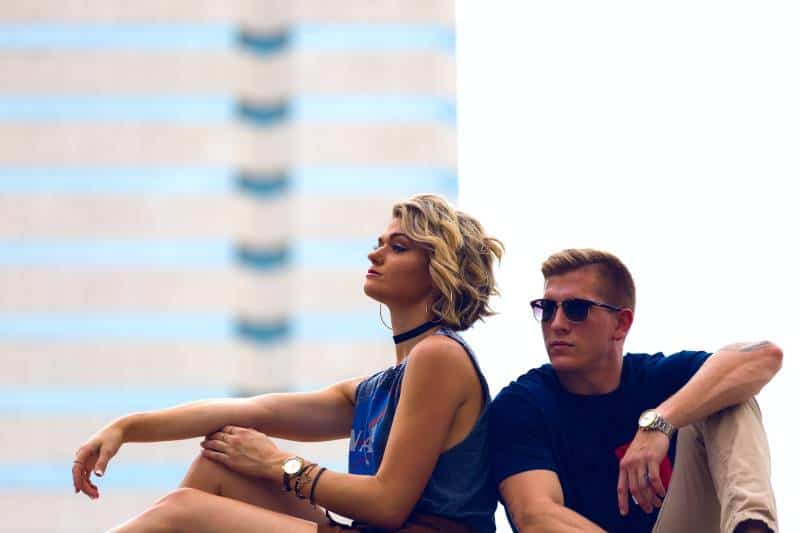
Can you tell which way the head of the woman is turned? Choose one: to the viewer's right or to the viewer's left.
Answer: to the viewer's left

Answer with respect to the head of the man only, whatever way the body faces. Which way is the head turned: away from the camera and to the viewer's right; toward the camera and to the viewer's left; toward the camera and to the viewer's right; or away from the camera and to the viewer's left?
toward the camera and to the viewer's left

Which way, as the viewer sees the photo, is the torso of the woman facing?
to the viewer's left
